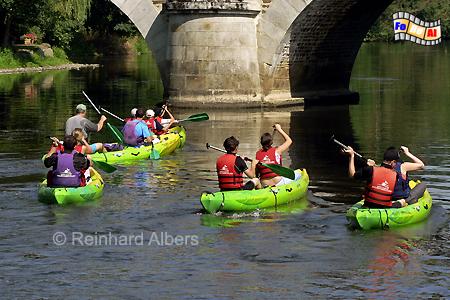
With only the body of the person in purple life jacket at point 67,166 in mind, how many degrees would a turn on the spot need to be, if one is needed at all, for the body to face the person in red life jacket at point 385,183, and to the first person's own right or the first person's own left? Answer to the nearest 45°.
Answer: approximately 135° to the first person's own right

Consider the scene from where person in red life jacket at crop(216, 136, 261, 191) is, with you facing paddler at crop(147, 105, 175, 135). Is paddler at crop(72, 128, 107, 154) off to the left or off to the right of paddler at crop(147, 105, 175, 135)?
left

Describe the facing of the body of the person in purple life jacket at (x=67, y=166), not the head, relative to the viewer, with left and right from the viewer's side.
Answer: facing away from the viewer

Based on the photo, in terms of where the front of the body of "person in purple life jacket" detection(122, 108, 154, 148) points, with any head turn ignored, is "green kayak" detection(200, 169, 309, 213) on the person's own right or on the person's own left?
on the person's own right

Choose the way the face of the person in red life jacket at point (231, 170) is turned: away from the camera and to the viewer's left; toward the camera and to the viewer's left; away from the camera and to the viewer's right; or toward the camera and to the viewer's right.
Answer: away from the camera and to the viewer's right

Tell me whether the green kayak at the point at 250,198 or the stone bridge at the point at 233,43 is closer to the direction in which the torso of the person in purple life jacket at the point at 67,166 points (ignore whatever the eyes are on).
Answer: the stone bridge

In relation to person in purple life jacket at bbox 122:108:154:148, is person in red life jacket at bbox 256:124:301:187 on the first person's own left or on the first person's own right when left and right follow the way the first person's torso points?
on the first person's own right
